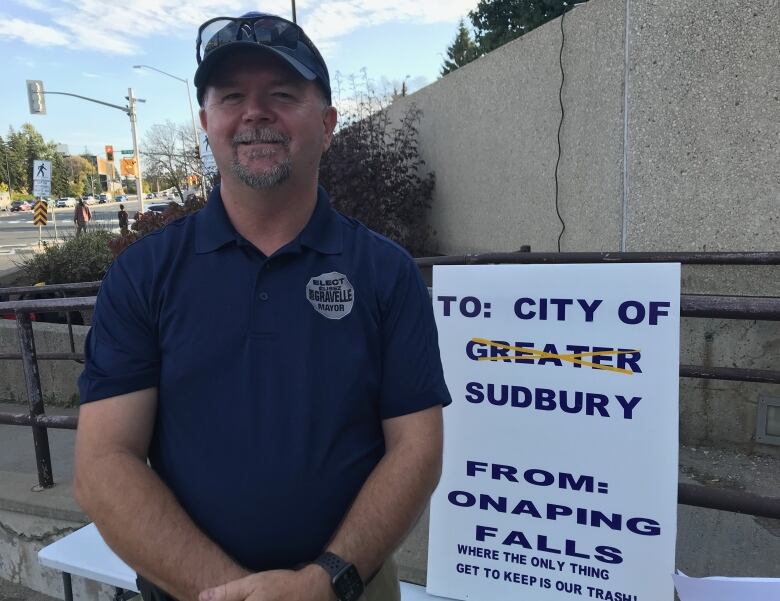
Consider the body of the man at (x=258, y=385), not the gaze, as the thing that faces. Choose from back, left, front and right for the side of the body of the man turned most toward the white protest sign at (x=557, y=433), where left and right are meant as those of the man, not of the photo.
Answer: left

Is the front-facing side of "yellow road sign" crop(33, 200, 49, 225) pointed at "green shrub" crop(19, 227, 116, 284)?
yes

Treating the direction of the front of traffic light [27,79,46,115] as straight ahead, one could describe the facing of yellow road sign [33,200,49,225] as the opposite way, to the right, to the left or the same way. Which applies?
the opposite way

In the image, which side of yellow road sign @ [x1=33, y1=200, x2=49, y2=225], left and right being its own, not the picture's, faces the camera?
front

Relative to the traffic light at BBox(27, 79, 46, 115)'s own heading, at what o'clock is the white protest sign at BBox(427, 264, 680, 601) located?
The white protest sign is roughly at 6 o'clock from the traffic light.

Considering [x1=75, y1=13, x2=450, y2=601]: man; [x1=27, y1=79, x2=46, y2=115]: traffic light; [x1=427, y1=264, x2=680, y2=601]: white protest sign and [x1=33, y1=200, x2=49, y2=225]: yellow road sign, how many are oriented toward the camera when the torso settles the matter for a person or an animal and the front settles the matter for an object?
3

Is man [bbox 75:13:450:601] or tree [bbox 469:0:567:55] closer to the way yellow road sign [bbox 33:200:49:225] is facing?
the man

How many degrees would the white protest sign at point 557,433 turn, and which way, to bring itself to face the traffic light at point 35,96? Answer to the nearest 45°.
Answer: approximately 135° to its right

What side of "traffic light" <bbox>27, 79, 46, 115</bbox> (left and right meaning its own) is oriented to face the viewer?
back

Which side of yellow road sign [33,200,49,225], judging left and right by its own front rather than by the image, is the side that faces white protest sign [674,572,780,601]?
front

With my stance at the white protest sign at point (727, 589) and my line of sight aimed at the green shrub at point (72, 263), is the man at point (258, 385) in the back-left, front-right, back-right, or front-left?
front-left

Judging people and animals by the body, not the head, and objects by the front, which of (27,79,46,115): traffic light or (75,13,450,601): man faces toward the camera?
the man

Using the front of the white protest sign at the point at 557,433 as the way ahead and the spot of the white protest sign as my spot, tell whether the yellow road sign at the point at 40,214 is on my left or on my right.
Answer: on my right

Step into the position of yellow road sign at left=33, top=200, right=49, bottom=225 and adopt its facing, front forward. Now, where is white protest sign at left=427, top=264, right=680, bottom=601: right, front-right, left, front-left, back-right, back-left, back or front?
front

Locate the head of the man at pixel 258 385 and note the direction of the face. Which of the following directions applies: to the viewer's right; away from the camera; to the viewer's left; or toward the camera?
toward the camera

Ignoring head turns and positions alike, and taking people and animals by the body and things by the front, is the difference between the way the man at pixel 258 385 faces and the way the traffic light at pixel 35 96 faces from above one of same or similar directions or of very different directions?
very different directions

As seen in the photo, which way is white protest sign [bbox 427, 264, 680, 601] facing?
toward the camera
